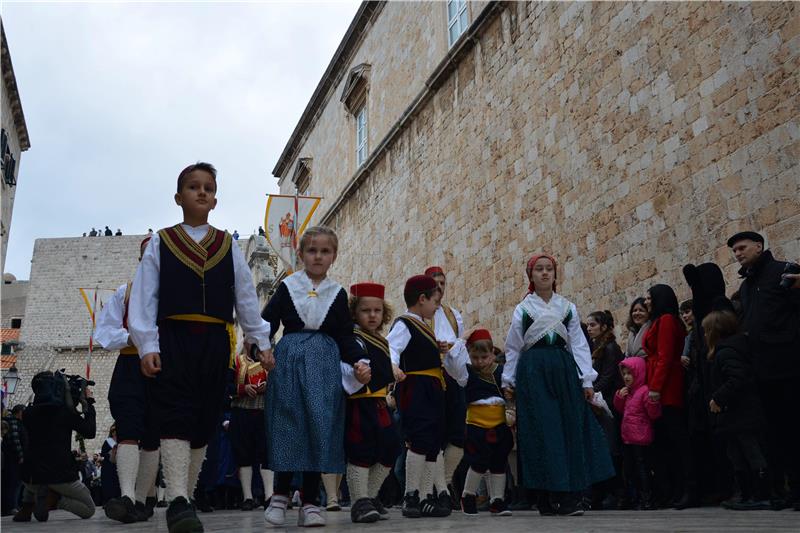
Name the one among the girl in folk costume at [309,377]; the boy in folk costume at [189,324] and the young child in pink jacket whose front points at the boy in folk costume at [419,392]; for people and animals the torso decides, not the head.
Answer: the young child in pink jacket

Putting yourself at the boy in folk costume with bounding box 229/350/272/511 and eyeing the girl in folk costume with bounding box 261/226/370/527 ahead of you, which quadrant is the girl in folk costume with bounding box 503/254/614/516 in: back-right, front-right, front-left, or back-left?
front-left

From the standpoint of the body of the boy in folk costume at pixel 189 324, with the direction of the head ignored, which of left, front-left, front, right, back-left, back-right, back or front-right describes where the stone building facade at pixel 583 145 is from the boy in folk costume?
back-left

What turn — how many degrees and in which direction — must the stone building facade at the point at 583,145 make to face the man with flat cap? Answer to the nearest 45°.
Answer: approximately 45° to its left

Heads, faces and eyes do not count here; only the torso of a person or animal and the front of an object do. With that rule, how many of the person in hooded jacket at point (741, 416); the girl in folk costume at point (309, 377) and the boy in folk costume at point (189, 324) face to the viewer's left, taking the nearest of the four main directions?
1

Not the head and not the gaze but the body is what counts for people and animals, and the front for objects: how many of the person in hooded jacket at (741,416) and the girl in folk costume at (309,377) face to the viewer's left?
1

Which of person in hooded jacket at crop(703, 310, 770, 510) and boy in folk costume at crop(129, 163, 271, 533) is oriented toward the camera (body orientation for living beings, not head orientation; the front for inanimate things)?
the boy in folk costume

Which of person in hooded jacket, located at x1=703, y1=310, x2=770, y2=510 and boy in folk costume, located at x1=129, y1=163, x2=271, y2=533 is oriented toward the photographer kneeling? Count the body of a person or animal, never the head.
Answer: the person in hooded jacket

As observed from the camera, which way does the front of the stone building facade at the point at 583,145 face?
facing the viewer and to the left of the viewer

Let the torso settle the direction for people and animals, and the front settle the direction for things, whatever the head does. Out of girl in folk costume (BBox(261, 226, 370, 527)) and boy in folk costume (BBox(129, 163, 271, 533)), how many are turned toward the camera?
2

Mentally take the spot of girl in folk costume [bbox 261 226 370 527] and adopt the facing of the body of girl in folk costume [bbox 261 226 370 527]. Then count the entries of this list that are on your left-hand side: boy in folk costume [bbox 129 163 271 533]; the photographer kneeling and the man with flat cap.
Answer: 1

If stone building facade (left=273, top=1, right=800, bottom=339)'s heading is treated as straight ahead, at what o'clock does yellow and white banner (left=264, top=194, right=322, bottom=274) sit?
The yellow and white banner is roughly at 3 o'clock from the stone building facade.

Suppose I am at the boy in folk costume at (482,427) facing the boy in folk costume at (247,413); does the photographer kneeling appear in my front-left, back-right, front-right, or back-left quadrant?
front-left

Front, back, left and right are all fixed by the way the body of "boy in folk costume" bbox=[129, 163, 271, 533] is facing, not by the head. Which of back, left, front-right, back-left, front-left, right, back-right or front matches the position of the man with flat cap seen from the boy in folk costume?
left

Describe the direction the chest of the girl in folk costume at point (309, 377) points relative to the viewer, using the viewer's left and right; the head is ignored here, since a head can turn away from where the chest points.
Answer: facing the viewer

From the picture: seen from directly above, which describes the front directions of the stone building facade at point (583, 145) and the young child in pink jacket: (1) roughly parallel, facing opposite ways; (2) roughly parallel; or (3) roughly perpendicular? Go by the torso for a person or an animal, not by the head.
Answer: roughly parallel

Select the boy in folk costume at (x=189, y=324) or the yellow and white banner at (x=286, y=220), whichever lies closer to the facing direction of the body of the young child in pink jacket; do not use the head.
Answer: the boy in folk costume

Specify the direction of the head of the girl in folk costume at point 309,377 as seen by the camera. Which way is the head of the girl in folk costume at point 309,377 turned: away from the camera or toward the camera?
toward the camera

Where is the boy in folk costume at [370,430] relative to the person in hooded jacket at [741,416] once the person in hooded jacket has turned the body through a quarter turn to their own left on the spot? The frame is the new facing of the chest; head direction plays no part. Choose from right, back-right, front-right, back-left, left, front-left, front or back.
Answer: front-right
